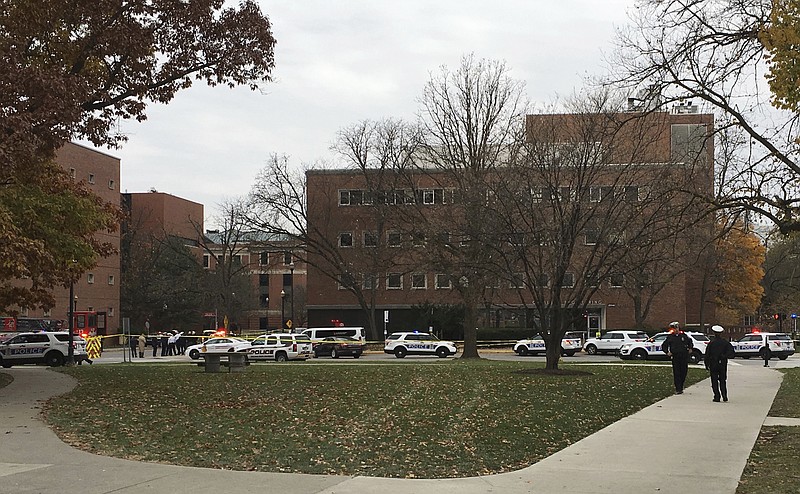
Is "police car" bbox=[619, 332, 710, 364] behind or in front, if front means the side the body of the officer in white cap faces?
in front

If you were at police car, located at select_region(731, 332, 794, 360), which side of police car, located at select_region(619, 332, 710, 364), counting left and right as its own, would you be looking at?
back

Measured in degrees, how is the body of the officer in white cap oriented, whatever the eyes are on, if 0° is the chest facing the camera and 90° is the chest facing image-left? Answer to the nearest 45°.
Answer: approximately 180°

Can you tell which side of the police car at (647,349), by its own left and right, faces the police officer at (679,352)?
left

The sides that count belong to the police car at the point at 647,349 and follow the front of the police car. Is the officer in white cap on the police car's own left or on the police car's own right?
on the police car's own left

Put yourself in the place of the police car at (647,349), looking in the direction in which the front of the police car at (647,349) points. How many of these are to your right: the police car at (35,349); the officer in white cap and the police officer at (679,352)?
0

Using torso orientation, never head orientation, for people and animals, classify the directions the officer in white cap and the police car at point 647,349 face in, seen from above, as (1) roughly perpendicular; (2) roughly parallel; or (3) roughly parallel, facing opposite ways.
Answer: roughly perpendicular

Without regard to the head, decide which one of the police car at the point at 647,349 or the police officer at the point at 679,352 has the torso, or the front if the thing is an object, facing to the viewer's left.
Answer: the police car

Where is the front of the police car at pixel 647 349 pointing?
to the viewer's left

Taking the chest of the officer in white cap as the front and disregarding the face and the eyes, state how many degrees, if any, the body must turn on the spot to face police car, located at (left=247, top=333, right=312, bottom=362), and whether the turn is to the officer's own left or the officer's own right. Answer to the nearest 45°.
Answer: approximately 45° to the officer's own left

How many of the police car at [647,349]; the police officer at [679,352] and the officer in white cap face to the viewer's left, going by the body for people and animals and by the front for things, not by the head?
1

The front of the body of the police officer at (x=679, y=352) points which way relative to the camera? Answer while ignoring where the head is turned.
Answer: toward the camera
